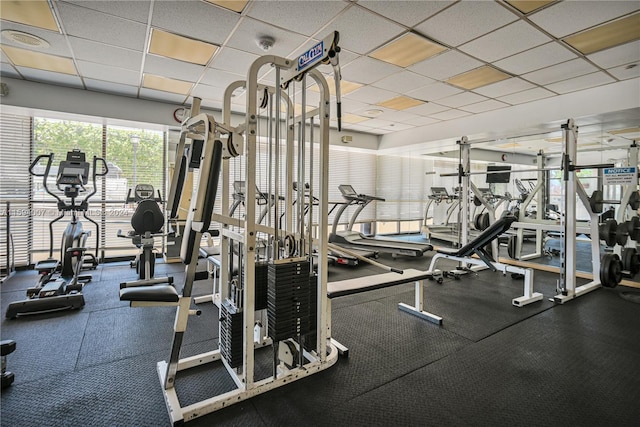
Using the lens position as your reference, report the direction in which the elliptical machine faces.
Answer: facing away from the viewer

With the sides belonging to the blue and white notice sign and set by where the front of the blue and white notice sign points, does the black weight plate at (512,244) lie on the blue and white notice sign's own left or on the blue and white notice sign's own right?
on the blue and white notice sign's own right

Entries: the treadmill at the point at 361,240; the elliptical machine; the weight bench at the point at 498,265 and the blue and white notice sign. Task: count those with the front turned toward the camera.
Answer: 1

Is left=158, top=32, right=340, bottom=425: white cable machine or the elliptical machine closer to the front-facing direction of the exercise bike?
the elliptical machine

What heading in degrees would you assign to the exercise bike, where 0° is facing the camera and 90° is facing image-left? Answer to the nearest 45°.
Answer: approximately 180°

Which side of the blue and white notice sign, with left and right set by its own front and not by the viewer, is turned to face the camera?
front

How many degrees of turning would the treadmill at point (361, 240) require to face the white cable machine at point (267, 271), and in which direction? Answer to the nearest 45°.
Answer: approximately 135° to its left

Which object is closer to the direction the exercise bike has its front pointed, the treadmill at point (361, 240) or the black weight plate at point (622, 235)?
the treadmill

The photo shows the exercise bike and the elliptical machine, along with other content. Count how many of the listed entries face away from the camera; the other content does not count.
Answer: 2

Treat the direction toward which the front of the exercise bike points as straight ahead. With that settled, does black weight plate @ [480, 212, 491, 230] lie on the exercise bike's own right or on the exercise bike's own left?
on the exercise bike's own right

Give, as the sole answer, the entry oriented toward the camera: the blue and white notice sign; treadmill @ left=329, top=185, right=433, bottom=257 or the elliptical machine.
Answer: the blue and white notice sign

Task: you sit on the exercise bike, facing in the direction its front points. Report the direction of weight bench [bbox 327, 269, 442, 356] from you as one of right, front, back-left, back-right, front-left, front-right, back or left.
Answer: back-right

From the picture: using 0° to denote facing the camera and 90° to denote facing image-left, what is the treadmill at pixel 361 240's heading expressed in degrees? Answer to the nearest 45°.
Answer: approximately 135°
